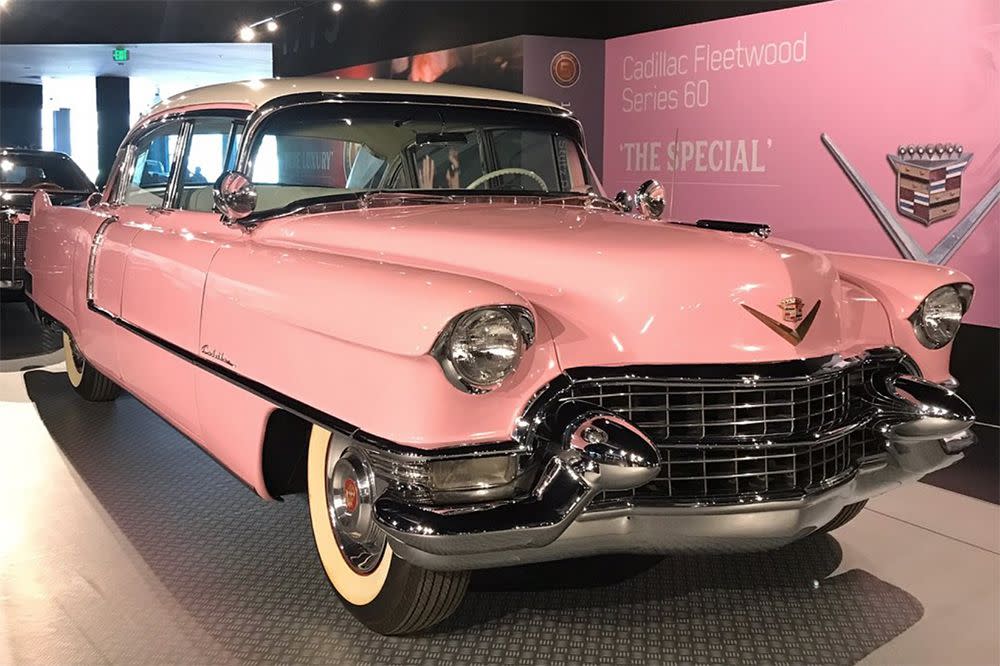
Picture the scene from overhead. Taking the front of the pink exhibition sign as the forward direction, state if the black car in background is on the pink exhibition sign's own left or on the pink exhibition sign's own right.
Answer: on the pink exhibition sign's own right

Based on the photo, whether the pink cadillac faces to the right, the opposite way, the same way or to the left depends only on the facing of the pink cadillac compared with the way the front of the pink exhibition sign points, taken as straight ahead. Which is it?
to the left

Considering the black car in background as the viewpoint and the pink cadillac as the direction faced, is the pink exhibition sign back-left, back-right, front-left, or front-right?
front-left

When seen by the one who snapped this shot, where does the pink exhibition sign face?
facing the viewer and to the left of the viewer

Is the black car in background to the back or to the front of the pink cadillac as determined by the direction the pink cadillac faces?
to the back

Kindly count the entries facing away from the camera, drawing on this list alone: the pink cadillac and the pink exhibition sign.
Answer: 0

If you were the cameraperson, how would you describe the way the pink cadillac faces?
facing the viewer and to the right of the viewer

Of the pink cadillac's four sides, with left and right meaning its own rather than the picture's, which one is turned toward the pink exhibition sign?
left

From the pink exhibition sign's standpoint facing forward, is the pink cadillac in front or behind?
in front
